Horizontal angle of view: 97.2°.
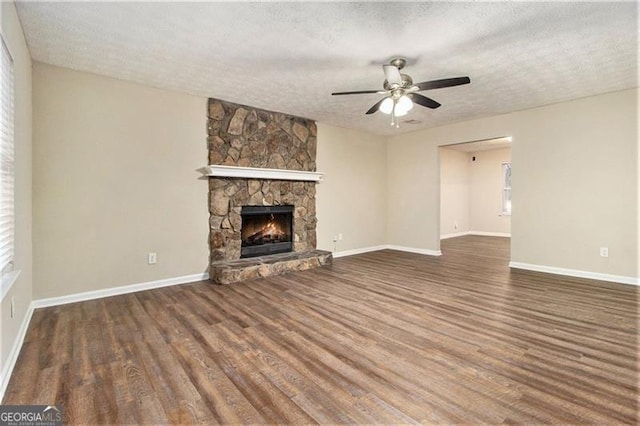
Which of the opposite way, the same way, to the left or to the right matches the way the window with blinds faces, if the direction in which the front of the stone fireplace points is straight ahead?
to the left

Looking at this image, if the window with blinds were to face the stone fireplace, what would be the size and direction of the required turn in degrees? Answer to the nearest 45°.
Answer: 0° — it already faces it

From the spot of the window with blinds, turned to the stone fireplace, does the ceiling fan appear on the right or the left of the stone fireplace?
right

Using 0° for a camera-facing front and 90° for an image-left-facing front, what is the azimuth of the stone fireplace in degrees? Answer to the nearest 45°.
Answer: approximately 315°

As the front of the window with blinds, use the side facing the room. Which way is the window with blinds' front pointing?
to the viewer's right

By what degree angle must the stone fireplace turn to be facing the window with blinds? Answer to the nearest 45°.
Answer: approximately 90° to its right
